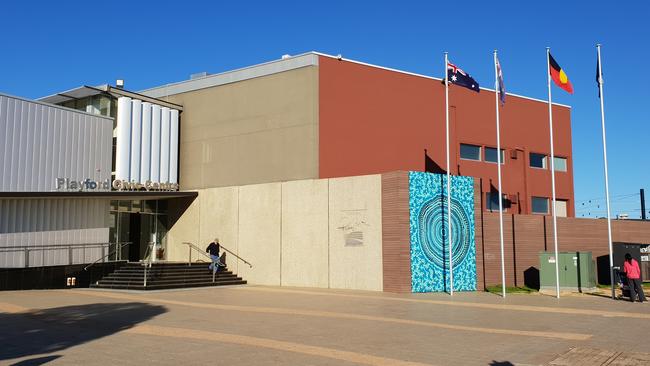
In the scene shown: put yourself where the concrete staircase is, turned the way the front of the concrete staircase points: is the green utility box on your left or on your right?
on your left

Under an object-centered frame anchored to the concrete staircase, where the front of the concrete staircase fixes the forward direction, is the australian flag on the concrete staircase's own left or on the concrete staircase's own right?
on the concrete staircase's own left

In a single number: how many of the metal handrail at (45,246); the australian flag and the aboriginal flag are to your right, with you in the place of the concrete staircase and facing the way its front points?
1

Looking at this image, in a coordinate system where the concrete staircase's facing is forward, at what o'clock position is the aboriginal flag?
The aboriginal flag is roughly at 10 o'clock from the concrete staircase.

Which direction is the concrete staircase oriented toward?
toward the camera

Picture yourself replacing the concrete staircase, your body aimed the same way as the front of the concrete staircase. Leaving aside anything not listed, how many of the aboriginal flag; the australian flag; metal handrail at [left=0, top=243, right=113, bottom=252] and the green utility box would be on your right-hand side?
1

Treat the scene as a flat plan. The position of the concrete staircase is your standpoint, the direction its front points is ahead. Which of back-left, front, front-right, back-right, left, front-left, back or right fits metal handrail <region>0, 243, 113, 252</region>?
right
